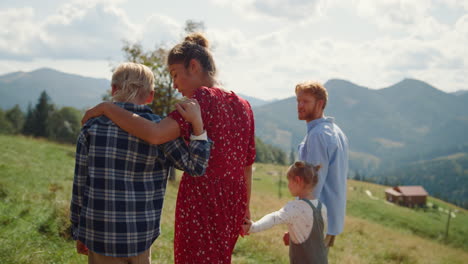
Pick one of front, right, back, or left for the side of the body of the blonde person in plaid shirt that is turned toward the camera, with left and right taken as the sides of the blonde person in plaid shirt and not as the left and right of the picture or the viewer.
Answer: back

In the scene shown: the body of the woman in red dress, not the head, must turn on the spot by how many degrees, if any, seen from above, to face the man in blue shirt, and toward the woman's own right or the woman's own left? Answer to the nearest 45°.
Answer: approximately 90° to the woman's own right

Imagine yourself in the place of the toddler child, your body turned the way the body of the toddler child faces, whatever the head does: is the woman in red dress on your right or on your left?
on your left

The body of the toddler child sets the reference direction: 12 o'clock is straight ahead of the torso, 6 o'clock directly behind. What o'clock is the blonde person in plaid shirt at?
The blonde person in plaid shirt is roughly at 9 o'clock from the toddler child.

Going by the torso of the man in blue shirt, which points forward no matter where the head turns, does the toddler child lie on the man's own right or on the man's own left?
on the man's own left

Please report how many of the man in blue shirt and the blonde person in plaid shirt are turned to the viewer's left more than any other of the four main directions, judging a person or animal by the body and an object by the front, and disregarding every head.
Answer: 1

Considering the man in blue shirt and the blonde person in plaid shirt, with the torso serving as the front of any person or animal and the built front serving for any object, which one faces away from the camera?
the blonde person in plaid shirt

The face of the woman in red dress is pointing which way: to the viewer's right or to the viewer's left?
to the viewer's left

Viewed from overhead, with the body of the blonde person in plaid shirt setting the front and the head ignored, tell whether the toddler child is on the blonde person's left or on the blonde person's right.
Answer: on the blonde person's right

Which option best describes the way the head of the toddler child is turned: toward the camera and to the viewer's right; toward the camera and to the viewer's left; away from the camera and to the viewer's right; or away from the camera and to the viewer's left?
away from the camera and to the viewer's left

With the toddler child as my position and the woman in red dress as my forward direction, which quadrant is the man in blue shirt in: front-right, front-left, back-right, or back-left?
back-right

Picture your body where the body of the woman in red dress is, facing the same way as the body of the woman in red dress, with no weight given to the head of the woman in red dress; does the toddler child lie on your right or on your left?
on your right

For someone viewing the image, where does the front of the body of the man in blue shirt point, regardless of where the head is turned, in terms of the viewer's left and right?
facing to the left of the viewer

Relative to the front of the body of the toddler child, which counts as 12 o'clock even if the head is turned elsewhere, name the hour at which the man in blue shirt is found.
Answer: The man in blue shirt is roughly at 2 o'clock from the toddler child.
